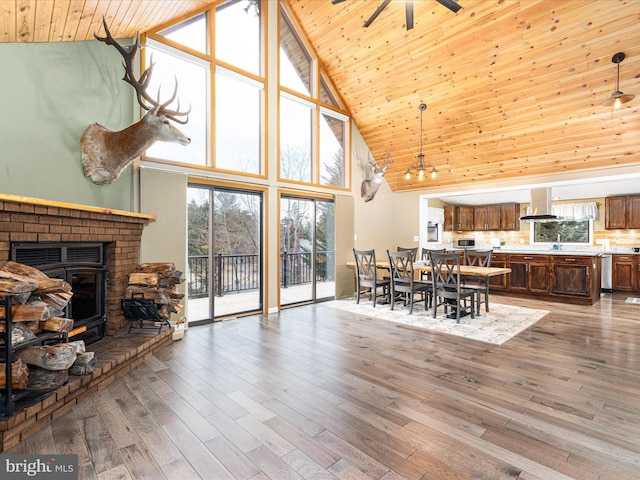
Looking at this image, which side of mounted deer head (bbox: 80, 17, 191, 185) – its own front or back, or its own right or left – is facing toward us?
right

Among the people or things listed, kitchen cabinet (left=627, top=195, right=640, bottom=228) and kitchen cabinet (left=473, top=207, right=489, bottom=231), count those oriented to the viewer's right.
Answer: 0

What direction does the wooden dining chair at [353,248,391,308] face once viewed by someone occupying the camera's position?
facing away from the viewer and to the right of the viewer

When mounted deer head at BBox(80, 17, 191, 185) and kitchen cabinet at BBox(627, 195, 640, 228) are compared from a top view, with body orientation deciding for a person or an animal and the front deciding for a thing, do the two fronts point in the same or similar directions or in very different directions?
very different directions

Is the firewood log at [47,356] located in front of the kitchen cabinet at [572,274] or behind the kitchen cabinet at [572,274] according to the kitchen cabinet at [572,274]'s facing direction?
in front

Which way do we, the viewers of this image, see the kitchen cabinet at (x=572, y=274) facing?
facing the viewer

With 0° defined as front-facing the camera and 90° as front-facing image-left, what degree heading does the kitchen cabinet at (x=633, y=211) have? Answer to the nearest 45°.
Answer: approximately 0°

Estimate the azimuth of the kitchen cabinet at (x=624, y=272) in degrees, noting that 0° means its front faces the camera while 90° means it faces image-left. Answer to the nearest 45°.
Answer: approximately 0°

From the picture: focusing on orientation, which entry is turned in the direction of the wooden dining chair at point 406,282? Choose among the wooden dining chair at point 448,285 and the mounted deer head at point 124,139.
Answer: the mounted deer head

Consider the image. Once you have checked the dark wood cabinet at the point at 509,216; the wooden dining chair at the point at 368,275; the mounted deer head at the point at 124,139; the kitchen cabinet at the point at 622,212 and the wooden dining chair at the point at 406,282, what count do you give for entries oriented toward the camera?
2

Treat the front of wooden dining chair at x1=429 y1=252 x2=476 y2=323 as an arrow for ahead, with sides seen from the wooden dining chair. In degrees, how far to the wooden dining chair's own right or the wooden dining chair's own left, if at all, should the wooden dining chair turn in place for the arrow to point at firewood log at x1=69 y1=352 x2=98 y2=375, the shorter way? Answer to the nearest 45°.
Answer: approximately 180°

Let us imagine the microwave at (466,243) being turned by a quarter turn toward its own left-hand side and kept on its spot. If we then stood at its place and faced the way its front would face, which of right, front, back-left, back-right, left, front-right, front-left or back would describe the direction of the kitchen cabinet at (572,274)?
front-right

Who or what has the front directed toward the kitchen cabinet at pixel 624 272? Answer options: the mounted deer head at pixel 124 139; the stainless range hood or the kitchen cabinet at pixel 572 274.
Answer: the mounted deer head

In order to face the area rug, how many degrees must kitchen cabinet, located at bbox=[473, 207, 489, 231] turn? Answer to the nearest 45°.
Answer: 0° — it already faces it

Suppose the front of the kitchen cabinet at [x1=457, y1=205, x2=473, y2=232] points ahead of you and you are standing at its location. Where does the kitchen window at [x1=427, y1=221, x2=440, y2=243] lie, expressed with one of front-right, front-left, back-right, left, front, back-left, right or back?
front-right

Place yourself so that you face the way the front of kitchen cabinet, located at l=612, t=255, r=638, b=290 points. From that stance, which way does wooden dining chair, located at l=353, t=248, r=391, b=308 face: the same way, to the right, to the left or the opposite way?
the opposite way
